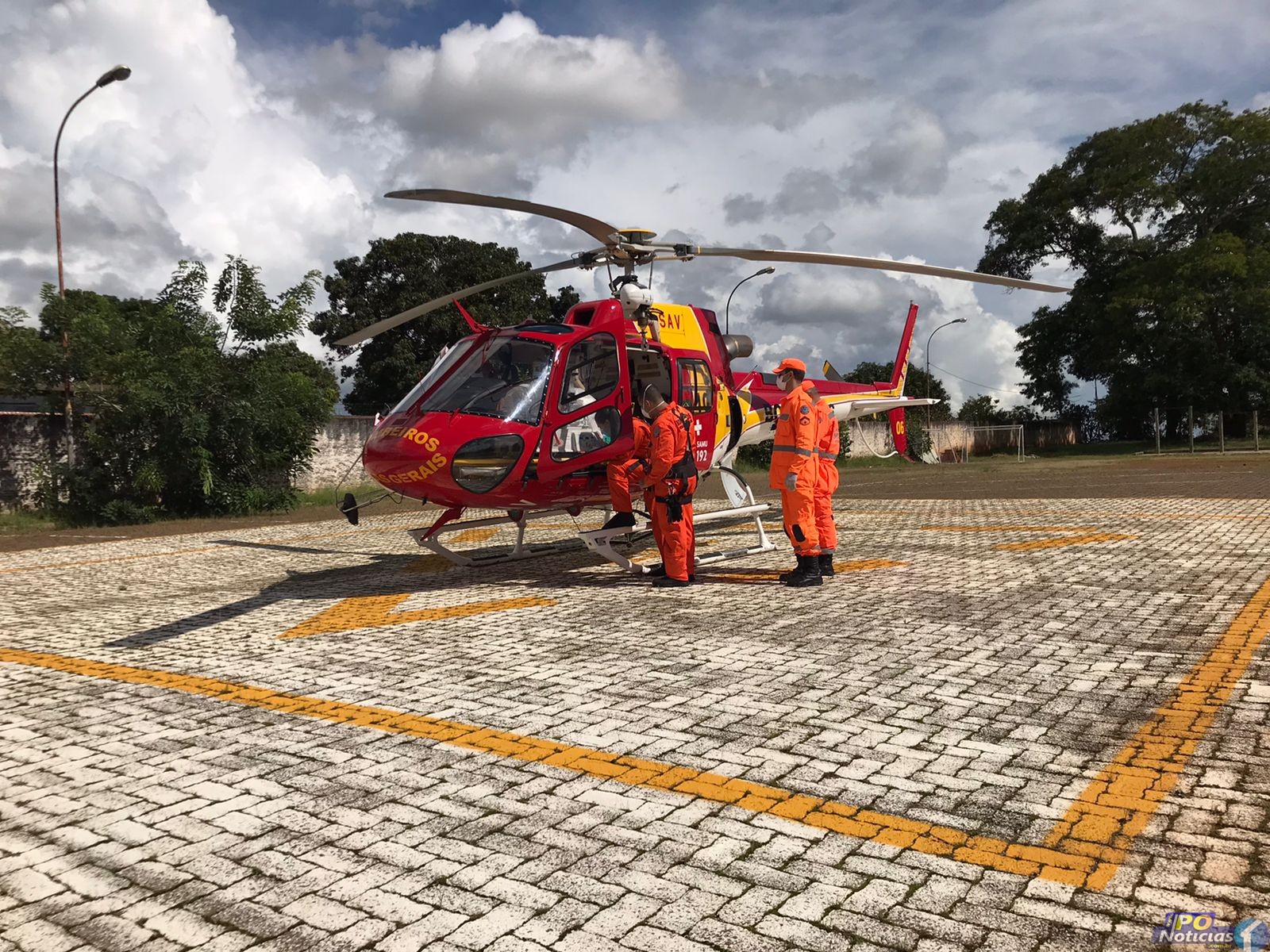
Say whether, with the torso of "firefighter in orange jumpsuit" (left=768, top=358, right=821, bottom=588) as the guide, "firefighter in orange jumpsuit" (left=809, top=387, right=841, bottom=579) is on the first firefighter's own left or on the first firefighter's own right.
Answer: on the first firefighter's own right

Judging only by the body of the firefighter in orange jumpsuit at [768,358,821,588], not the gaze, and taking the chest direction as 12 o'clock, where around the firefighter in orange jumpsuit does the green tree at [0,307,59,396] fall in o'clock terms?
The green tree is roughly at 1 o'clock from the firefighter in orange jumpsuit.

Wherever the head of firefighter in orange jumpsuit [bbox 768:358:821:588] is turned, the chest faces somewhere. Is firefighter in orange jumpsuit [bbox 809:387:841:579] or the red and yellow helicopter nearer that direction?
the red and yellow helicopter

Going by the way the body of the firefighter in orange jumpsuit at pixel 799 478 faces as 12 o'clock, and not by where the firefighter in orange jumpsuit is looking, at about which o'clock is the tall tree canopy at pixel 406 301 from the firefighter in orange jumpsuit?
The tall tree canopy is roughly at 2 o'clock from the firefighter in orange jumpsuit.

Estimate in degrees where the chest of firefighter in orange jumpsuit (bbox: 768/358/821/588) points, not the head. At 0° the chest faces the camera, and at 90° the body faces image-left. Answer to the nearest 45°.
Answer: approximately 90°

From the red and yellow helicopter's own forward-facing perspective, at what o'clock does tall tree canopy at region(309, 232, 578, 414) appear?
The tall tree canopy is roughly at 4 o'clock from the red and yellow helicopter.

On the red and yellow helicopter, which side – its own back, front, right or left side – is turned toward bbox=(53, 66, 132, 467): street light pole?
right

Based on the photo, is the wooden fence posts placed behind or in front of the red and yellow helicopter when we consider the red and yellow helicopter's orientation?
behind

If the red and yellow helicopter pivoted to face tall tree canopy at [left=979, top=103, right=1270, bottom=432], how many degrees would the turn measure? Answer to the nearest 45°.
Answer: approximately 180°

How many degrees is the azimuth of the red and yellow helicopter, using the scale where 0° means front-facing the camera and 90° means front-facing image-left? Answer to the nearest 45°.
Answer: approximately 45°

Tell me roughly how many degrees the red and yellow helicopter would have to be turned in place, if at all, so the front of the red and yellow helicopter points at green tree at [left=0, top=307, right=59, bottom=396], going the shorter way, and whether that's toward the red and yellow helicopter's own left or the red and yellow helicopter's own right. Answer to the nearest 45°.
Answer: approximately 90° to the red and yellow helicopter's own right

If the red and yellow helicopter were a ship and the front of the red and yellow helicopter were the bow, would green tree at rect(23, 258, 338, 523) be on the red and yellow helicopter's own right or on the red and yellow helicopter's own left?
on the red and yellow helicopter's own right

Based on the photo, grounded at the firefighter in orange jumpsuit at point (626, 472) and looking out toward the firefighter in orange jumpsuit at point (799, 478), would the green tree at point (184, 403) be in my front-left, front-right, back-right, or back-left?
back-left
